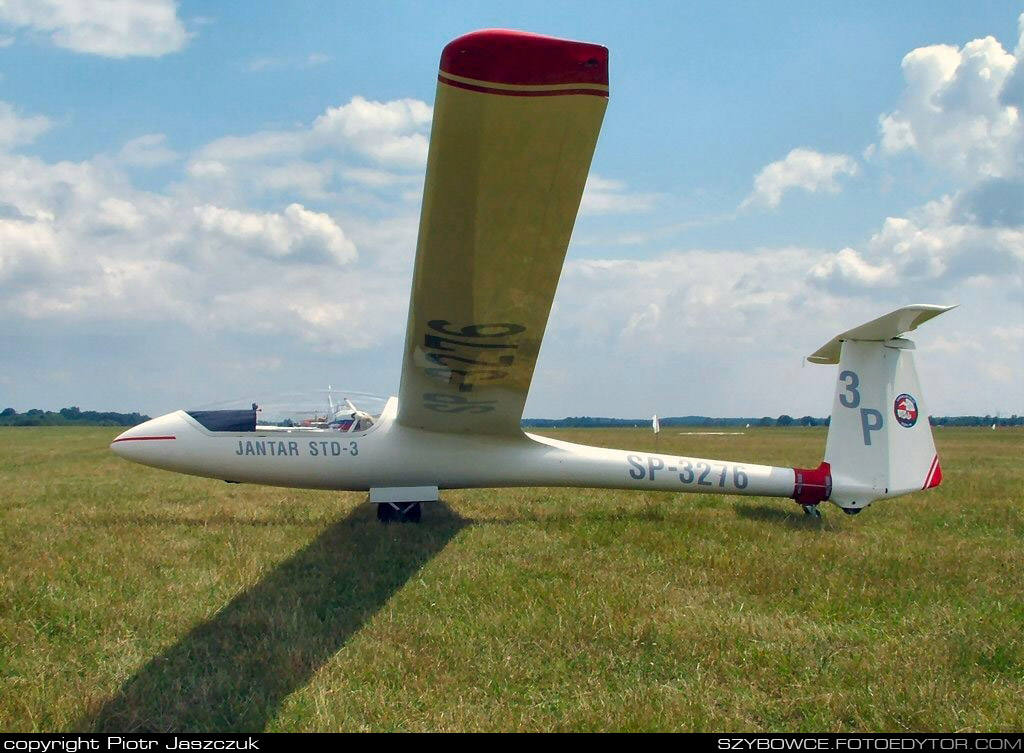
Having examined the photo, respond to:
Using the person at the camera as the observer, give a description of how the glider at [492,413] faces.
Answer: facing to the left of the viewer
